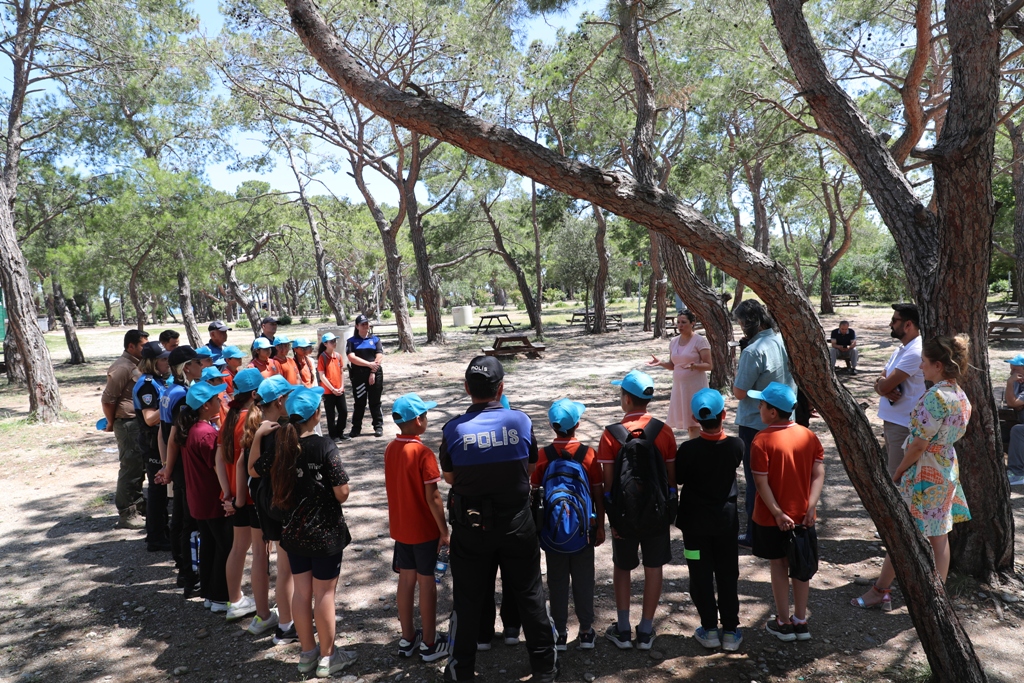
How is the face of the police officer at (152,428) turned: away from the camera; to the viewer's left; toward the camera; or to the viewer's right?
to the viewer's right

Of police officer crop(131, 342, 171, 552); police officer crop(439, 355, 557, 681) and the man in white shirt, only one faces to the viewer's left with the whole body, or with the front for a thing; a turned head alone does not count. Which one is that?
the man in white shirt

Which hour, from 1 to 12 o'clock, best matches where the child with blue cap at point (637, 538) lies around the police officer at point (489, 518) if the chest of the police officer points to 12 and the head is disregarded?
The child with blue cap is roughly at 2 o'clock from the police officer.

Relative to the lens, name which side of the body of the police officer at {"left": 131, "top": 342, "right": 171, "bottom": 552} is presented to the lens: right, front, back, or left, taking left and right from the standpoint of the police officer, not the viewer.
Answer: right

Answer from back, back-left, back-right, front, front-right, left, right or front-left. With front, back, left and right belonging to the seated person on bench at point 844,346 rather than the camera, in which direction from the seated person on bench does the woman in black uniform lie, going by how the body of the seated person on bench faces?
front-right

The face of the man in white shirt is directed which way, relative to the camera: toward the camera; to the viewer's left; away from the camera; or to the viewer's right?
to the viewer's left

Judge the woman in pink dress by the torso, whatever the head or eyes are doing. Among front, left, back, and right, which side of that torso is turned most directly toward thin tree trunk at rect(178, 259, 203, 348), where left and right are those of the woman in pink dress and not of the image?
right

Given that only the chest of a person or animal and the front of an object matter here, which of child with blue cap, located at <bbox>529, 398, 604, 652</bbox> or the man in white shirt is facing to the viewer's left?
the man in white shirt

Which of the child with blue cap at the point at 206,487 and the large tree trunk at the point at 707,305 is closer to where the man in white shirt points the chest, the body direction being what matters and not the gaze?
the child with blue cap

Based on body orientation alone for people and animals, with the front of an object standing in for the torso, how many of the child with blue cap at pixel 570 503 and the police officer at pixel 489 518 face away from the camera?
2

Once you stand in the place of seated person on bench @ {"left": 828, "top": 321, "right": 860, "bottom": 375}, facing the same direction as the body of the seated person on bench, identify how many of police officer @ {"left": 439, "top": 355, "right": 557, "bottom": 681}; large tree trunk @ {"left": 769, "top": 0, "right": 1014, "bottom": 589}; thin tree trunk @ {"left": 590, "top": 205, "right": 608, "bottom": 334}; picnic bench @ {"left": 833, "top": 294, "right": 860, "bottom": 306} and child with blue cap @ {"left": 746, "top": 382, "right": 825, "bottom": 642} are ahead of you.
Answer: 3

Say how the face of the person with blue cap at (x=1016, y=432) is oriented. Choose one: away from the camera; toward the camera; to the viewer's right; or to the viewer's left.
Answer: to the viewer's left

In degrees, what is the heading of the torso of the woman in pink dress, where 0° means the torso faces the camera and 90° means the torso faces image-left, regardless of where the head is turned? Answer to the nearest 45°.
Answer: approximately 45°

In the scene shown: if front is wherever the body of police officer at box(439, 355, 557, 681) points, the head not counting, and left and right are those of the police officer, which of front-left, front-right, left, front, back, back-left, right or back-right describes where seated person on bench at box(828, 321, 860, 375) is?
front-right

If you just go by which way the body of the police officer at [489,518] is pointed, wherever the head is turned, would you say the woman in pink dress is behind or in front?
in front

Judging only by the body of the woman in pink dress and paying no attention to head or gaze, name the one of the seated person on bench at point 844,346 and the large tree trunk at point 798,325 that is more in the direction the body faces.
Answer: the large tree trunk
